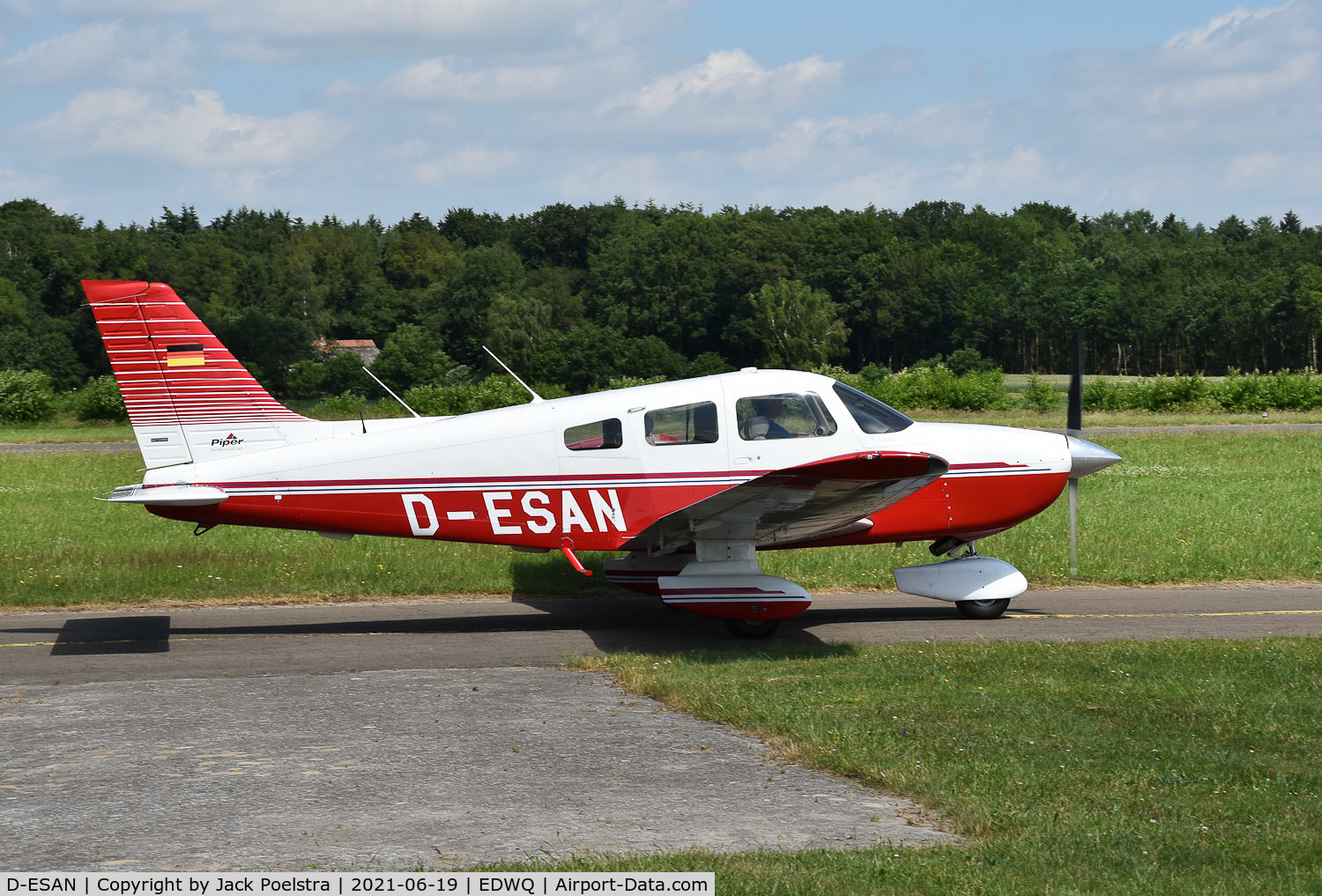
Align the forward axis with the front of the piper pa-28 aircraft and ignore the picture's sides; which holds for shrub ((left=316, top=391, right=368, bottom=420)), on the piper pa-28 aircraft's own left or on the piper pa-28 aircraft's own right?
on the piper pa-28 aircraft's own left

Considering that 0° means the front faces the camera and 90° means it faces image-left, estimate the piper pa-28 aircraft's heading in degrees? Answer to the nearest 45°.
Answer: approximately 270°

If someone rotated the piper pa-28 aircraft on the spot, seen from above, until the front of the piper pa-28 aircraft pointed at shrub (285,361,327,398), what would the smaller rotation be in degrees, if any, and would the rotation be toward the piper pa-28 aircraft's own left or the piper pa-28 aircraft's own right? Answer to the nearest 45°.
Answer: approximately 90° to the piper pa-28 aircraft's own left

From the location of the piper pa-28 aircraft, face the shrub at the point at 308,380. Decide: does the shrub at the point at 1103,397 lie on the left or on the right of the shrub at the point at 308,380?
right

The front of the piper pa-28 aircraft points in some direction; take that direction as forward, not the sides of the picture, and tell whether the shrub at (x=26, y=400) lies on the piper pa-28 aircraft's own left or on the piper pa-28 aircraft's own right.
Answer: on the piper pa-28 aircraft's own left

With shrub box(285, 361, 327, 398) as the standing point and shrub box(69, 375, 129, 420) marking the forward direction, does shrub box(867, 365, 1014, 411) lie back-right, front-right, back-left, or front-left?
back-left

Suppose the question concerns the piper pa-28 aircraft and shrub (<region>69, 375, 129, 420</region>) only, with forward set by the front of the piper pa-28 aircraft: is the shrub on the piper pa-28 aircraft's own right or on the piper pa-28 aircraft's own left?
on the piper pa-28 aircraft's own left

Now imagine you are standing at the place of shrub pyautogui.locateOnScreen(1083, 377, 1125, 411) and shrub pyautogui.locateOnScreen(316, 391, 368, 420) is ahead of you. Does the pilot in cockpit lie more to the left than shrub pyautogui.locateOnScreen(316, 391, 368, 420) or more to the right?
left
